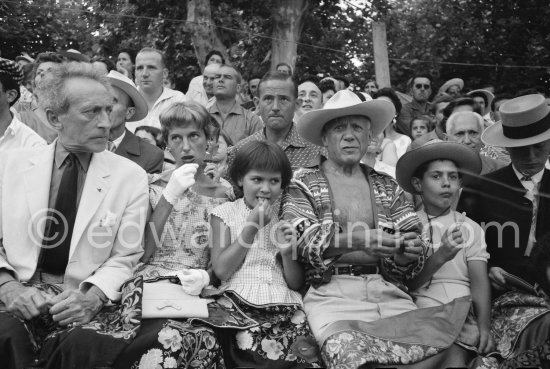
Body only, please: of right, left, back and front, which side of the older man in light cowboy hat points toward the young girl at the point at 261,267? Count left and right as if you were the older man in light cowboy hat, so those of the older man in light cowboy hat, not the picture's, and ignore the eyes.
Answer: right

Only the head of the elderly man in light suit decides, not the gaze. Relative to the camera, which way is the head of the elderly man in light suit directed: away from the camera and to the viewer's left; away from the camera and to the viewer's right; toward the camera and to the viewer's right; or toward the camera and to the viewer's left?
toward the camera and to the viewer's right

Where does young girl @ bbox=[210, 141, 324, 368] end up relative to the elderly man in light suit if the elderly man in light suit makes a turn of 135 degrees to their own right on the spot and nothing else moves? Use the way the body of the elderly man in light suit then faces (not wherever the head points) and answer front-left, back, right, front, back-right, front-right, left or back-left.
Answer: back-right

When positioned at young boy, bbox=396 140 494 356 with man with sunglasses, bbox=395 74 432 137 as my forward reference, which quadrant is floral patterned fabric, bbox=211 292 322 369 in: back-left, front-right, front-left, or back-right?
back-left

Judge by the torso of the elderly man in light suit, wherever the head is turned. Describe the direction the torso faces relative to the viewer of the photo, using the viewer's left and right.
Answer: facing the viewer

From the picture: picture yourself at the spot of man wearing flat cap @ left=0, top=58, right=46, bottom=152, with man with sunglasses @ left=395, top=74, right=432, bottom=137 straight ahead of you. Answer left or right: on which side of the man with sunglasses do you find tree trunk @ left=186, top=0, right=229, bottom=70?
left

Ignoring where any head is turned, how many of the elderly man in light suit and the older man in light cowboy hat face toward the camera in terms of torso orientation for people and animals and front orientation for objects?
2

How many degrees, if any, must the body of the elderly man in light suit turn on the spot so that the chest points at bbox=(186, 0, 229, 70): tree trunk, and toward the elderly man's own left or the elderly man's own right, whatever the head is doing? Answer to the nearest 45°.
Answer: approximately 180°

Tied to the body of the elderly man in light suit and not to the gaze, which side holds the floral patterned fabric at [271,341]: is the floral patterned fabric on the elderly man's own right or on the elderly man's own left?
on the elderly man's own left

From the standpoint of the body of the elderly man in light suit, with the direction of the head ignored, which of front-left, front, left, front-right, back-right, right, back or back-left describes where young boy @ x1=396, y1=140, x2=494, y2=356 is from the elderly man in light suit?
left

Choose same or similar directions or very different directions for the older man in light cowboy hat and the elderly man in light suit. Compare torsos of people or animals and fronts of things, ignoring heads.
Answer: same or similar directions

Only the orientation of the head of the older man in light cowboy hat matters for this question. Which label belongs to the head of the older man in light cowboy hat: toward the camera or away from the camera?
toward the camera

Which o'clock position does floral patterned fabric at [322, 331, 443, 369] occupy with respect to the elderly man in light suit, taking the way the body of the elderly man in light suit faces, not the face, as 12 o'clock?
The floral patterned fabric is roughly at 10 o'clock from the elderly man in light suit.

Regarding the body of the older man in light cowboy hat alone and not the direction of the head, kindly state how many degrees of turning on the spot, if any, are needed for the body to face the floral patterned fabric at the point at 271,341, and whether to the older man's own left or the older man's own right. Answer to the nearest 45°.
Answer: approximately 45° to the older man's own right

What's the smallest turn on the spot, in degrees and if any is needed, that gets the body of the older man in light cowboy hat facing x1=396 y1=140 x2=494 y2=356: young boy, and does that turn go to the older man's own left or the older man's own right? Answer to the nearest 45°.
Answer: approximately 135° to the older man's own left

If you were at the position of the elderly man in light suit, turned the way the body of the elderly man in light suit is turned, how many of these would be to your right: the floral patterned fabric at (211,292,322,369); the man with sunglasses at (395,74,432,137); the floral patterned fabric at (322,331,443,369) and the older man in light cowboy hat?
0

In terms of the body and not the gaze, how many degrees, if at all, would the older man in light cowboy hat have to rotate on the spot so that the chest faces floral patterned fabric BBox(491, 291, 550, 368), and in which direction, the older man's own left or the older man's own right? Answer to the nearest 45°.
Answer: approximately 90° to the older man's own left

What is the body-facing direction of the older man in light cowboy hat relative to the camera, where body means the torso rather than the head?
toward the camera
